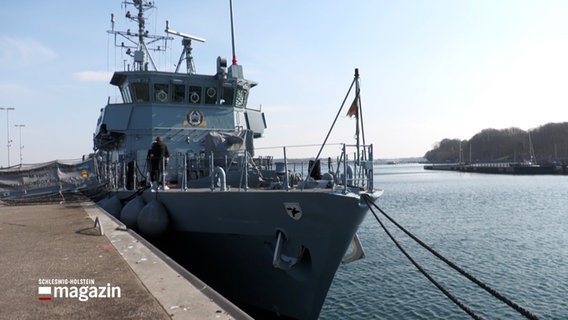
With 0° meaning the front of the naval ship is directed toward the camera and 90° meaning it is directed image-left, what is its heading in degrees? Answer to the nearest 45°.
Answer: approximately 315°
